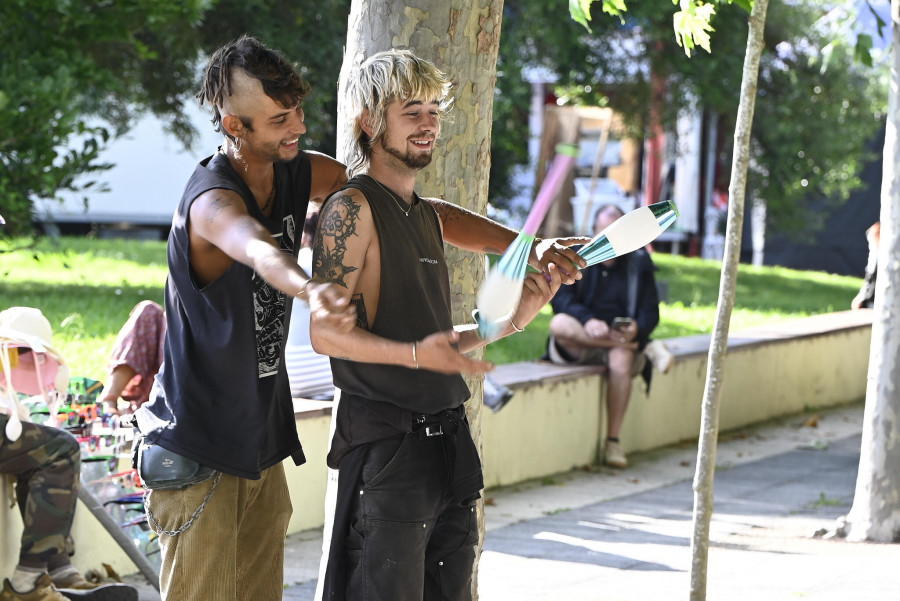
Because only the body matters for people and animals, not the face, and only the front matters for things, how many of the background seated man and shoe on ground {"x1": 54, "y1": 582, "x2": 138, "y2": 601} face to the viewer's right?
1

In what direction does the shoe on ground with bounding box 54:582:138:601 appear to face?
to the viewer's right

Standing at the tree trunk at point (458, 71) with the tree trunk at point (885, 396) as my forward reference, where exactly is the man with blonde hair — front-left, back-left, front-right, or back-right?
back-right

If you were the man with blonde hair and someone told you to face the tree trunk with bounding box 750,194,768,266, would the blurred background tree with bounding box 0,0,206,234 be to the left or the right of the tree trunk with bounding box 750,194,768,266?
left

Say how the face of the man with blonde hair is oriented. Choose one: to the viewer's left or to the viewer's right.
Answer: to the viewer's right

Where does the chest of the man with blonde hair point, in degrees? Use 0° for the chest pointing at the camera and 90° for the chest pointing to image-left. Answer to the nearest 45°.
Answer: approximately 315°
